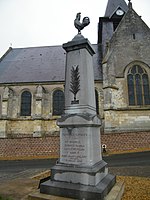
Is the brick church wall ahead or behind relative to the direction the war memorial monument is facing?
behind

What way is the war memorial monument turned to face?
toward the camera

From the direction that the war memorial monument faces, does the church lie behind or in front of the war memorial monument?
behind
